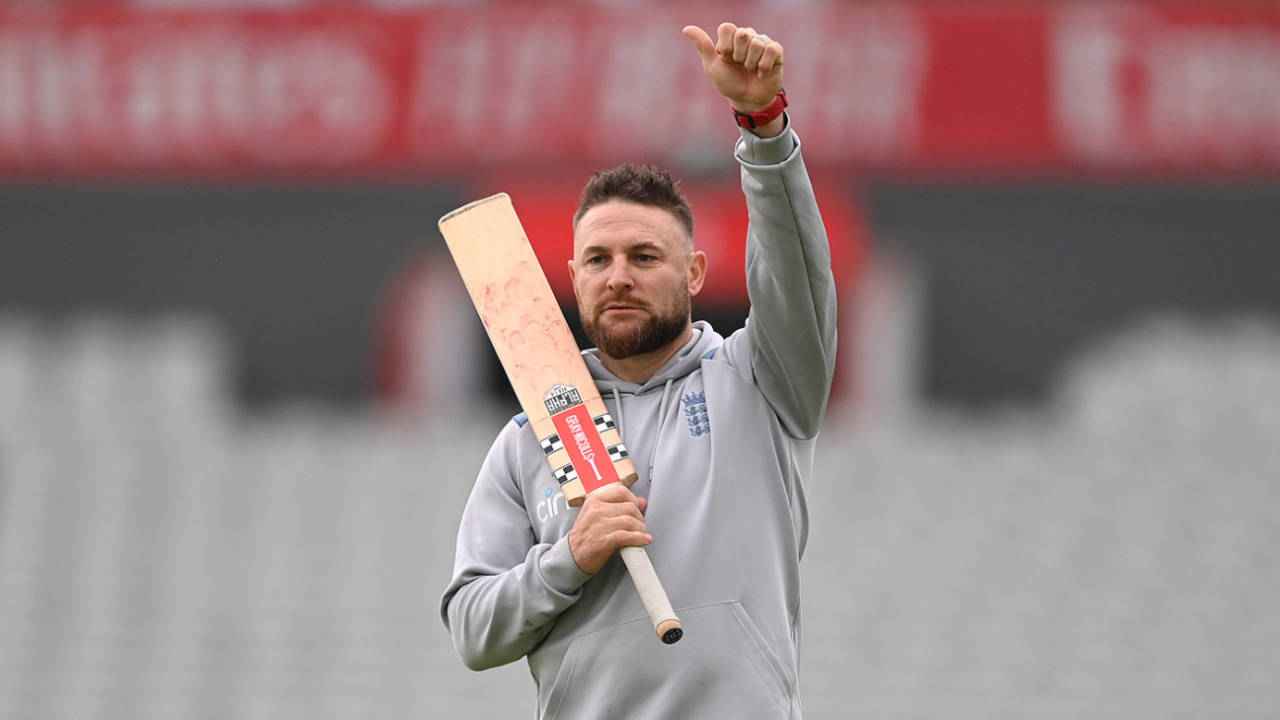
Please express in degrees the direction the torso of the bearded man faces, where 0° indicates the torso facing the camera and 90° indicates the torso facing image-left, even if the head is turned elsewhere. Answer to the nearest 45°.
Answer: approximately 0°
